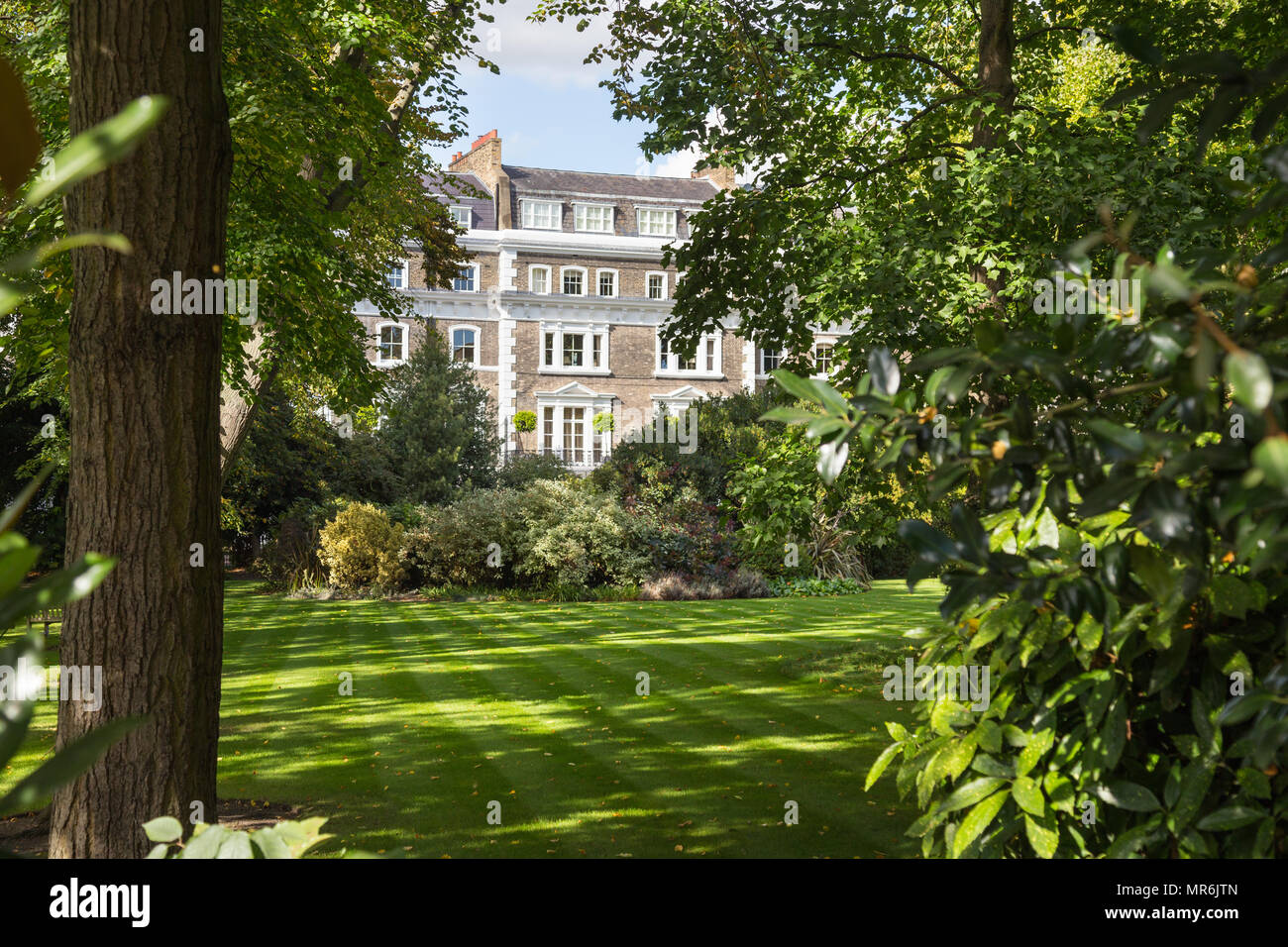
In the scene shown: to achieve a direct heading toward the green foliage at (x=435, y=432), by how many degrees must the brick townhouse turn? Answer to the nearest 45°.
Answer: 0° — it already faces it

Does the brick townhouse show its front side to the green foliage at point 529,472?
yes

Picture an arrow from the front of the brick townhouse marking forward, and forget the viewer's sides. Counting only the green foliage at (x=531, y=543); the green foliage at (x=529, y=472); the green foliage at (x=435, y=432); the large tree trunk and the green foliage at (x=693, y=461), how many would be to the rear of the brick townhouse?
0

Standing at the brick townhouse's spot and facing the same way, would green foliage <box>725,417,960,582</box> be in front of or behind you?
in front

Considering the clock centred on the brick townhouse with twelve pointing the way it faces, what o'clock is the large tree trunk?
The large tree trunk is roughly at 12 o'clock from the brick townhouse.

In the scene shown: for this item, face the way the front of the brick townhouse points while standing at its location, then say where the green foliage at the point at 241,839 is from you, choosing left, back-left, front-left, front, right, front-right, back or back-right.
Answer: front

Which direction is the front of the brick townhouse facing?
toward the camera

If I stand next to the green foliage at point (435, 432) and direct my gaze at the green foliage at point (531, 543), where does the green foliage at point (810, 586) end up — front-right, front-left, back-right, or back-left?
front-left

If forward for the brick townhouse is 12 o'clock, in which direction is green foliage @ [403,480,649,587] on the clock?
The green foliage is roughly at 12 o'clock from the brick townhouse.

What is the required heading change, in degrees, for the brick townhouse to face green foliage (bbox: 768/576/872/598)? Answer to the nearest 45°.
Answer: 0° — it already faces it

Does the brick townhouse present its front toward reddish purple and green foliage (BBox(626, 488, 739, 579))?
yes

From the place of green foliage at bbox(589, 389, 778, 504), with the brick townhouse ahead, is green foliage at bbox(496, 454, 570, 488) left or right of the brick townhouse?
left

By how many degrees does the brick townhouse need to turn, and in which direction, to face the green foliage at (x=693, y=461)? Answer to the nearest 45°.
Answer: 0° — it already faces it
